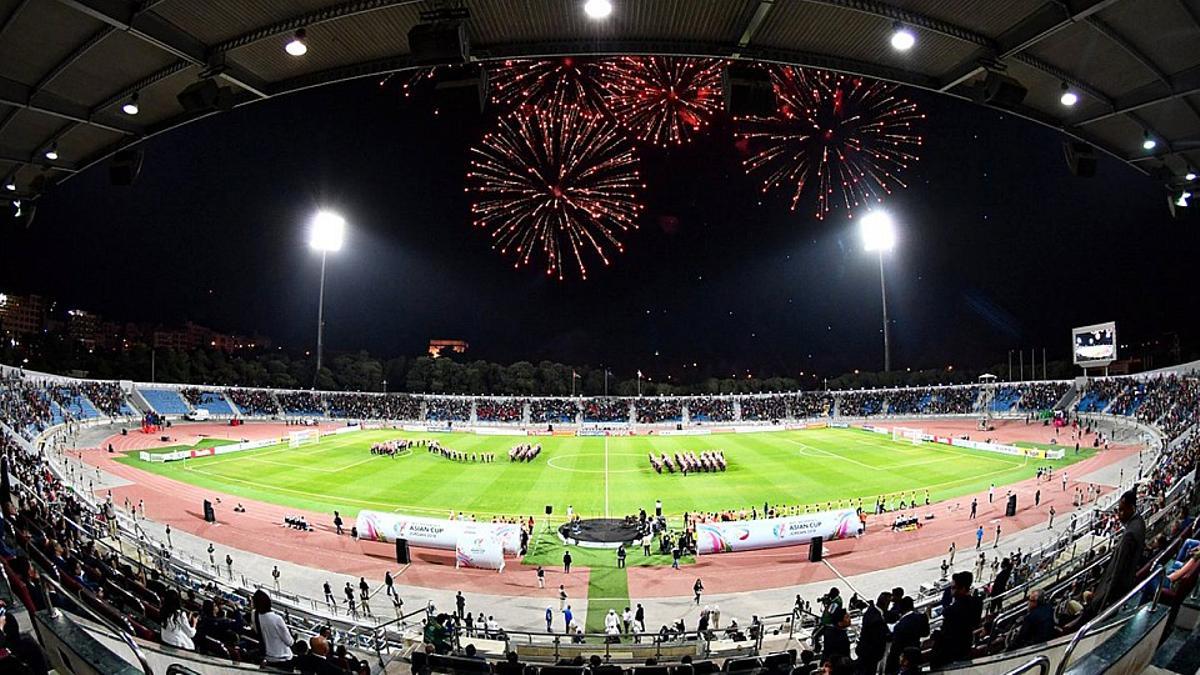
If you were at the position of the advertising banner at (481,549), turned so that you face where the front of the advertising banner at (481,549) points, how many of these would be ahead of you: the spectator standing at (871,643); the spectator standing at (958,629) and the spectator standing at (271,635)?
3

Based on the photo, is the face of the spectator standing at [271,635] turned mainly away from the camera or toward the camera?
away from the camera

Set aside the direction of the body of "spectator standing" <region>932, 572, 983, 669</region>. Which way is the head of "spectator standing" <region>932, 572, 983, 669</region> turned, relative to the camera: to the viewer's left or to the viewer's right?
to the viewer's left

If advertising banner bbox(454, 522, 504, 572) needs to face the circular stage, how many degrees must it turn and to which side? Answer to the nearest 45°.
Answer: approximately 135° to its left

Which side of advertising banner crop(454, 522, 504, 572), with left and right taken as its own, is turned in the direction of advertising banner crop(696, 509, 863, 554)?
left

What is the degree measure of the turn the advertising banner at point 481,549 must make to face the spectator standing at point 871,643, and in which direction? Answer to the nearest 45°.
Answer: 0° — it already faces them

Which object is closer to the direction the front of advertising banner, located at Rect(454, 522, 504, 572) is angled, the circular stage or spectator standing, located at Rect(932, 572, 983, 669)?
the spectator standing

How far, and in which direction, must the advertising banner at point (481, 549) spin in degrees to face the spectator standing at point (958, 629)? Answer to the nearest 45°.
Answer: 0° — it already faces them

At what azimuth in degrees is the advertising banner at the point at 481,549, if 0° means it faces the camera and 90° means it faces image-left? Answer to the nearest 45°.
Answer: approximately 0°
